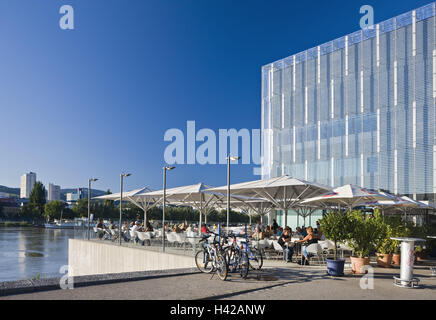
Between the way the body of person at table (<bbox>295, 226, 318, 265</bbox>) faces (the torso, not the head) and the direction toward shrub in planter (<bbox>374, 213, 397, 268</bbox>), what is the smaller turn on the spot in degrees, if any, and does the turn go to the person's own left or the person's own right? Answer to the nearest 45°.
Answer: approximately 180°

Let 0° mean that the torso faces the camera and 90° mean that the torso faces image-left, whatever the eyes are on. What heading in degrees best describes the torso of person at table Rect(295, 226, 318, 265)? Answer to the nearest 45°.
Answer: approximately 90°

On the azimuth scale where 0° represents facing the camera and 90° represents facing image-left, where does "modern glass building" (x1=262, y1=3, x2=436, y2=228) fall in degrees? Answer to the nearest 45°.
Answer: approximately 45°

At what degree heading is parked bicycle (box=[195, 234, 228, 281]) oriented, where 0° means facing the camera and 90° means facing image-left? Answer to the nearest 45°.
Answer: approximately 135°

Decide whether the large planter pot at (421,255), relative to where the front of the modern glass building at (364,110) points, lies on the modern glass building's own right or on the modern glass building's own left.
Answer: on the modern glass building's own left
